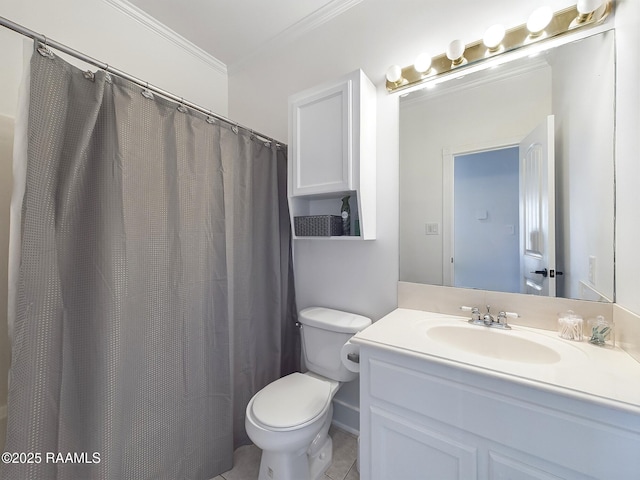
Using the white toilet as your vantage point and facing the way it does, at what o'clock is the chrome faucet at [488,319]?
The chrome faucet is roughly at 8 o'clock from the white toilet.

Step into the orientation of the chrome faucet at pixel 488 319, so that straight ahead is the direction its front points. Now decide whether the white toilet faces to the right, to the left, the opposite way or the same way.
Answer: the same way

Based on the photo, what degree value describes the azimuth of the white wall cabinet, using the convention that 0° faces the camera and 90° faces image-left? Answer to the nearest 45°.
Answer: approximately 45°

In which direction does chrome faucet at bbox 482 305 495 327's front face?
toward the camera

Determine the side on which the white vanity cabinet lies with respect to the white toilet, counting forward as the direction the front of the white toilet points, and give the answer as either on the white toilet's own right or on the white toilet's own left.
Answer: on the white toilet's own left

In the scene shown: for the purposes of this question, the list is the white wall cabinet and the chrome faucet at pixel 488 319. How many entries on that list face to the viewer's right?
0

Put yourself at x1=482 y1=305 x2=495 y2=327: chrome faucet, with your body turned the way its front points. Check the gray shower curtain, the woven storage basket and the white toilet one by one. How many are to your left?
0

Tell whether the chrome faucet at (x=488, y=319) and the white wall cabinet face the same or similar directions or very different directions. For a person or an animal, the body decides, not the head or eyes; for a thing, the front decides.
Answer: same or similar directions

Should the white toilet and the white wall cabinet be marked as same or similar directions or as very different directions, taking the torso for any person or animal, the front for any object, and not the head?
same or similar directions

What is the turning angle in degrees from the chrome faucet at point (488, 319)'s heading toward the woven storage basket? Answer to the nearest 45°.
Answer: approximately 90° to its right

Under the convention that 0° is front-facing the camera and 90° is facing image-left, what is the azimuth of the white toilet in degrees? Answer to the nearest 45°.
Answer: approximately 45°

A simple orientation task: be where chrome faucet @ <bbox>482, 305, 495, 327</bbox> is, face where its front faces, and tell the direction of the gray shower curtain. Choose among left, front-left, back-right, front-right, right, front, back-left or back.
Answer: front-right
